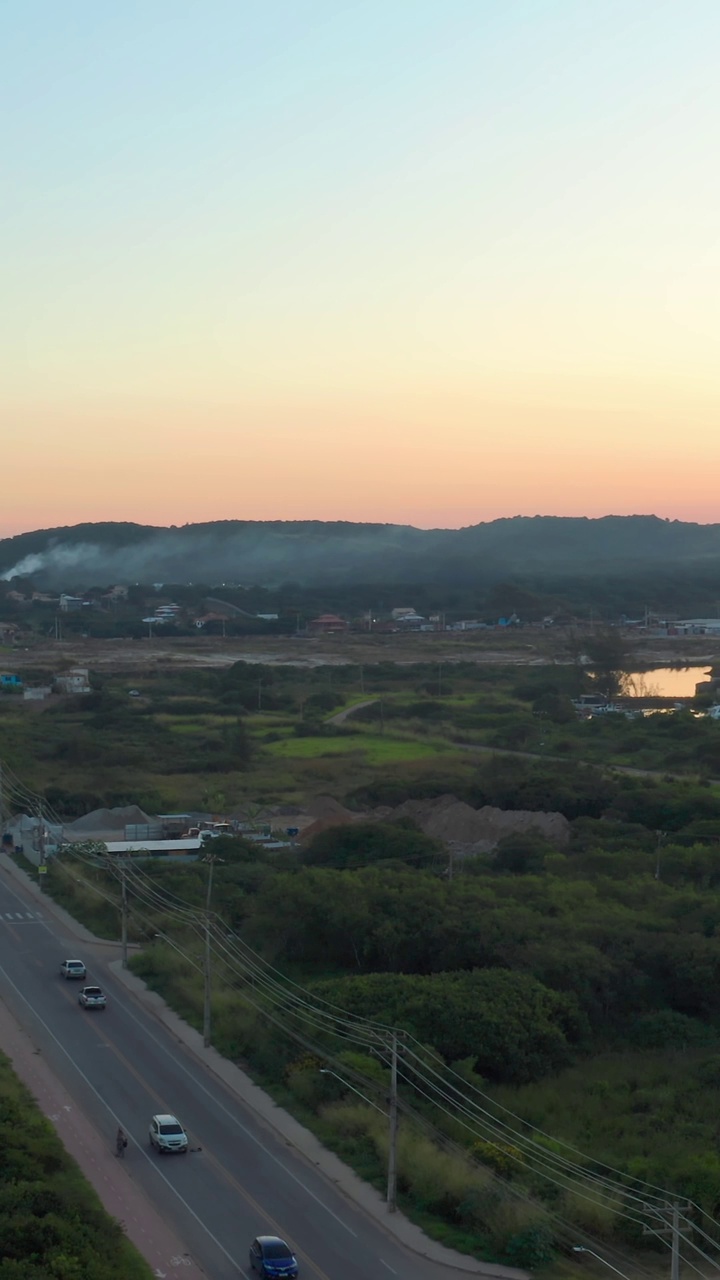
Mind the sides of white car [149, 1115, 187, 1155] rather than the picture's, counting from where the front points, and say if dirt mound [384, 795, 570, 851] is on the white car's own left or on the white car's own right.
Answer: on the white car's own left

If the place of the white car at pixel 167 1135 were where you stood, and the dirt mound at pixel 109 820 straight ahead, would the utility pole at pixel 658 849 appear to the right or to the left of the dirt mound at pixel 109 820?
right

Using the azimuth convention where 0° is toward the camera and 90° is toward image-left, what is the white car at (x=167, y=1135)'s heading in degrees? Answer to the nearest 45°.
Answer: approximately 315°

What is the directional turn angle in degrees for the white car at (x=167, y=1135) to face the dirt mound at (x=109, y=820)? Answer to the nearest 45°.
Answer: approximately 135° to its left

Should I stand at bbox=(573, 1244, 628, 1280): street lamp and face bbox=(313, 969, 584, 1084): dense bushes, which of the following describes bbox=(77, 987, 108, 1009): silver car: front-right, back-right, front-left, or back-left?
front-left

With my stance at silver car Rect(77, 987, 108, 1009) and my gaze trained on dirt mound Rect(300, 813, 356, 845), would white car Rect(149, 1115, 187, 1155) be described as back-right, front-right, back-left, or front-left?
back-right

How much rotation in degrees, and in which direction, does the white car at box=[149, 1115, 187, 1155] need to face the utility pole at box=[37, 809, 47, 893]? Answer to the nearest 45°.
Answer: approximately 135° to its left
